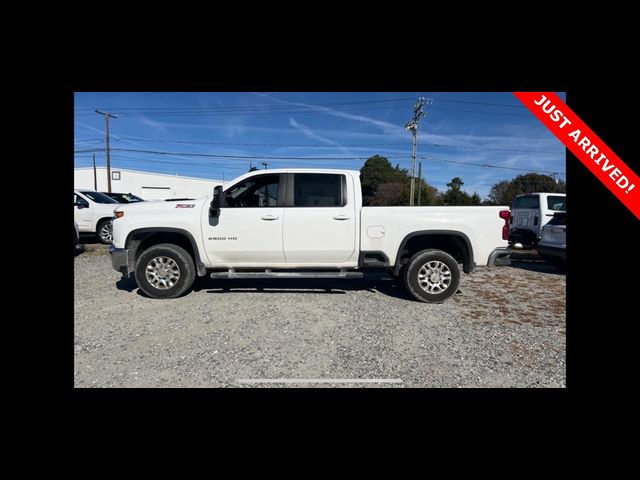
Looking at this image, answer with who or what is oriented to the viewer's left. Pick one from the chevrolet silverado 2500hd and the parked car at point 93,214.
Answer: the chevrolet silverado 2500hd

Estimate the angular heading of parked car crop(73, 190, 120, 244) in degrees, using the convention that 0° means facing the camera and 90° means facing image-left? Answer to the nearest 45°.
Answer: approximately 315°

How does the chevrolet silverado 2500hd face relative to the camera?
to the viewer's left

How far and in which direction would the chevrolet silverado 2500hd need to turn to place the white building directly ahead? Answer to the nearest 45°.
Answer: approximately 45° to its right

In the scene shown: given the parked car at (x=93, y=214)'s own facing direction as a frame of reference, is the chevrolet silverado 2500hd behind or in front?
in front

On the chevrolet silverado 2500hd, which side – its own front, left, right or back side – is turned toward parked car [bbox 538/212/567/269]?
back

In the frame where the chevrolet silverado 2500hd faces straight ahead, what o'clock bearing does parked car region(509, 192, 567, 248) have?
The parked car is roughly at 5 o'clock from the chevrolet silverado 2500hd.

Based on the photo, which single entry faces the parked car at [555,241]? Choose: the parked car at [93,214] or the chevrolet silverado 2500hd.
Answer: the parked car at [93,214]

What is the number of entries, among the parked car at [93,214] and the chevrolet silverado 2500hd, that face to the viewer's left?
1

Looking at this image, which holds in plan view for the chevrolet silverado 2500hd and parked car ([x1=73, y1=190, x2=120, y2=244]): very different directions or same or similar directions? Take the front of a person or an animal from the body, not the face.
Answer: very different directions

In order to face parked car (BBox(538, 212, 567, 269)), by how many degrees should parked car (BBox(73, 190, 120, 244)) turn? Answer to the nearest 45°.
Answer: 0° — it already faces it

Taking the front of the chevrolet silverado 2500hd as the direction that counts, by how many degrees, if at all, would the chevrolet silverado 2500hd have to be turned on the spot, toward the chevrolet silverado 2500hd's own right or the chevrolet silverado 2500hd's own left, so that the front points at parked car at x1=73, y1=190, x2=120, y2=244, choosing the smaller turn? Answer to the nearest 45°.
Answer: approximately 45° to the chevrolet silverado 2500hd's own right
